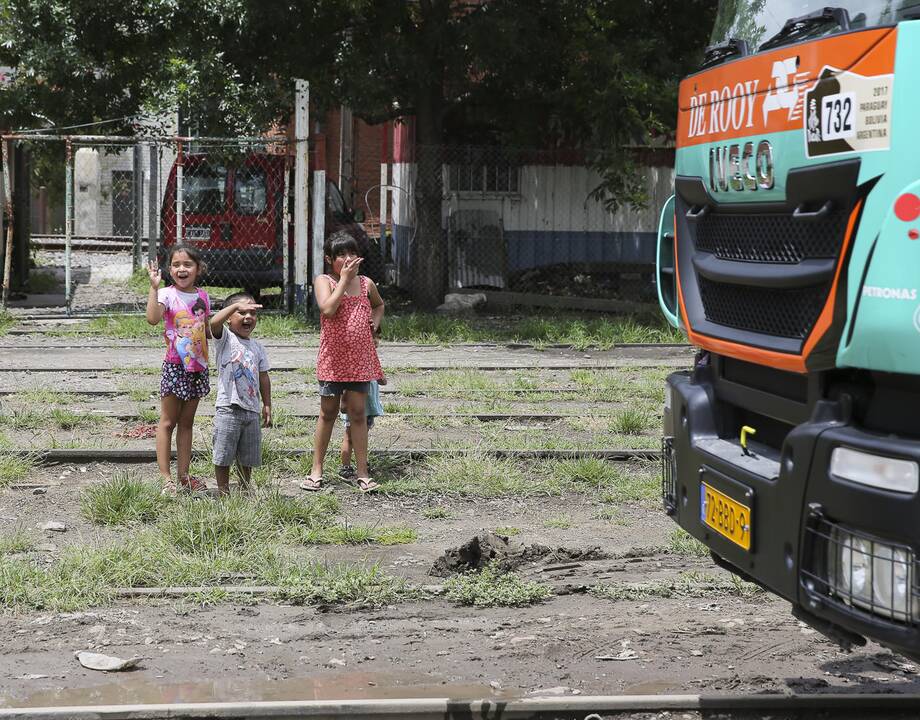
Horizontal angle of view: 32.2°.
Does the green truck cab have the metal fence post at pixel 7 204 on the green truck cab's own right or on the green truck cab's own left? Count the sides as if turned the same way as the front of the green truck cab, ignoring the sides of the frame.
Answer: on the green truck cab's own right

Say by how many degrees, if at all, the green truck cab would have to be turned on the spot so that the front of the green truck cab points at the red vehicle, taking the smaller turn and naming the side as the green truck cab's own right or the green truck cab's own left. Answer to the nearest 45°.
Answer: approximately 90° to the green truck cab's own right

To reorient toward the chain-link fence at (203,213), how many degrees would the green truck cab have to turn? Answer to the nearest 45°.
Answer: approximately 90° to its right

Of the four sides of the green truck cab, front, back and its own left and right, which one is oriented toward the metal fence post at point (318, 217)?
right

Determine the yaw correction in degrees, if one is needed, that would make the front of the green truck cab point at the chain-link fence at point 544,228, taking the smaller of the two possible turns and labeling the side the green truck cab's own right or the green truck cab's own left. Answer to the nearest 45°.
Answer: approximately 135° to the green truck cab's own right
